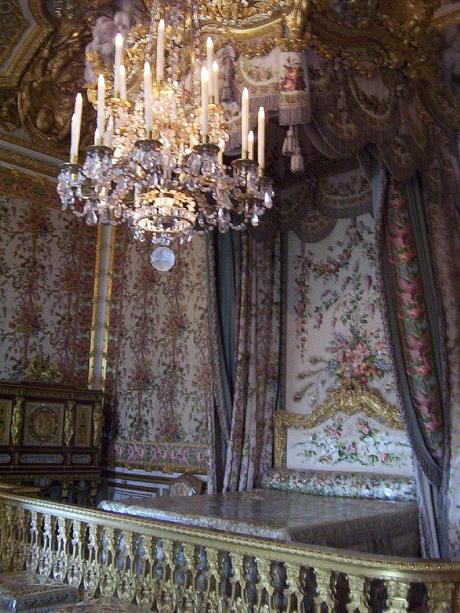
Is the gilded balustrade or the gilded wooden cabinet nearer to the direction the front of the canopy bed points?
the gilded balustrade

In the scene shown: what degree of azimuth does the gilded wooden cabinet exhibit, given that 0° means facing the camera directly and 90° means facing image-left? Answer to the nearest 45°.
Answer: approximately 315°

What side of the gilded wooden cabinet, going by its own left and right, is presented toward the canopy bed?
front

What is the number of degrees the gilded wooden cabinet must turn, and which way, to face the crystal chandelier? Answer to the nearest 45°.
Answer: approximately 45° to its right

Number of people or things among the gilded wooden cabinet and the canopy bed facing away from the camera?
0

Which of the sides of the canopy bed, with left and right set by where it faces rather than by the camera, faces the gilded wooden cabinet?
right

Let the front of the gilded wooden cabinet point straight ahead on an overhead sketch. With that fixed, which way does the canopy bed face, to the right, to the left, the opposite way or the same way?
to the right

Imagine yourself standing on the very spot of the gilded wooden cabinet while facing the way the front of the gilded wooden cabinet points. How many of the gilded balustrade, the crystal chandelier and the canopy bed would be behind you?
0

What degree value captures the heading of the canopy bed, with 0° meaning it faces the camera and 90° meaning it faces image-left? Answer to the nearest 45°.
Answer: approximately 45°
